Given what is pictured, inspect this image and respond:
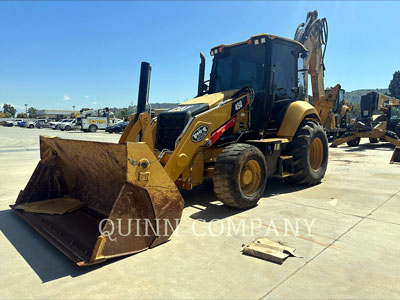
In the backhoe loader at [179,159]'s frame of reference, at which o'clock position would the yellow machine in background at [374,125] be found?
The yellow machine in background is roughly at 6 o'clock from the backhoe loader.

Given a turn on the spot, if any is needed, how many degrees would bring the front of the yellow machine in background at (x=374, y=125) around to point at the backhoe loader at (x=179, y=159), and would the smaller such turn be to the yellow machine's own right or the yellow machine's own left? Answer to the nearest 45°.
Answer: approximately 45° to the yellow machine's own left

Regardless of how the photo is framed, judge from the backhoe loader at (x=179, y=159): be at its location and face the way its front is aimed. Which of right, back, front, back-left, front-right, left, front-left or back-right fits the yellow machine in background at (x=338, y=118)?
back
